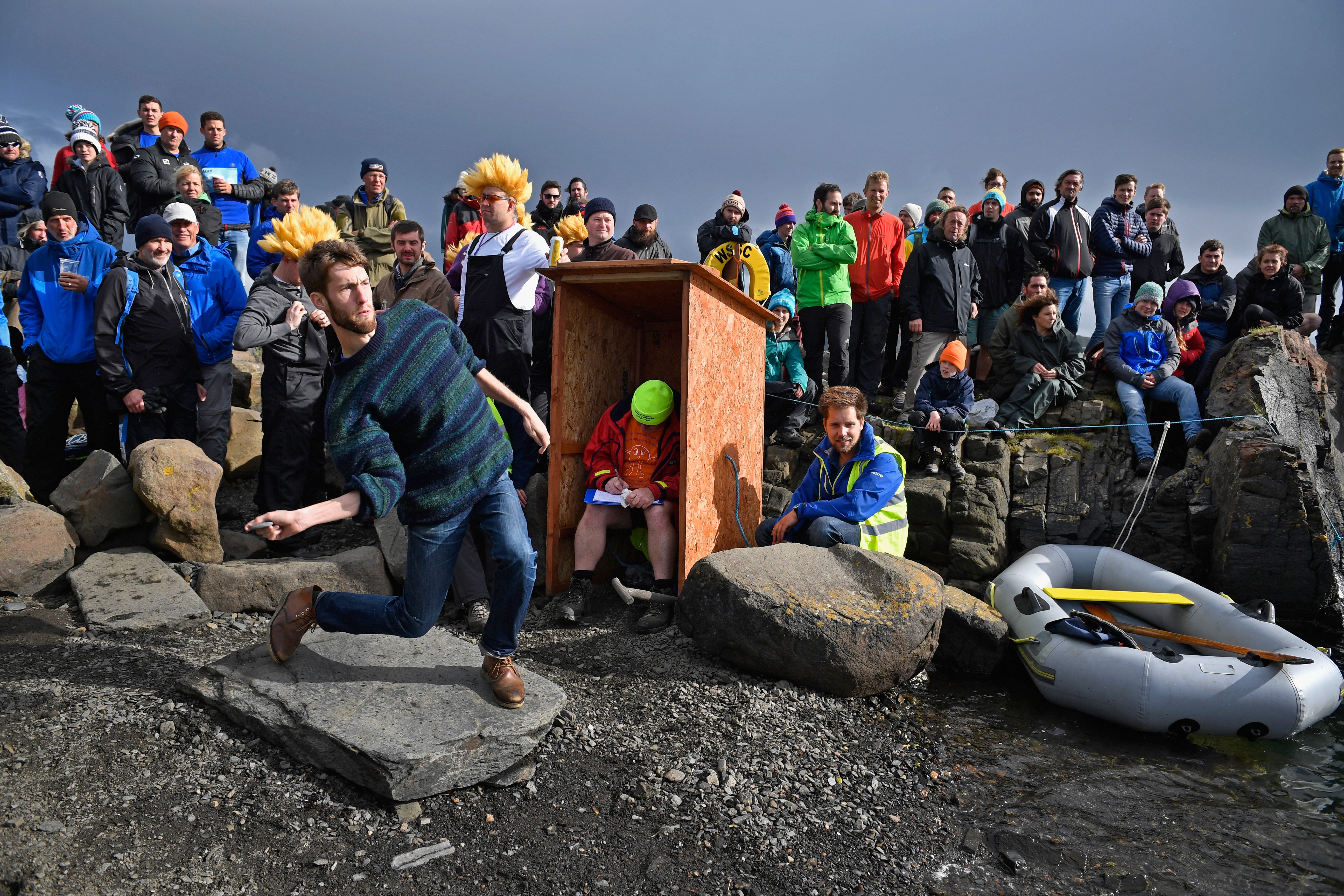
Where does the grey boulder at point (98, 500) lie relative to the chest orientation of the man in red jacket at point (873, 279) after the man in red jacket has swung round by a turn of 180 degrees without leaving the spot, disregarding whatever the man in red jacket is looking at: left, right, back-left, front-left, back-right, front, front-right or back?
back-left

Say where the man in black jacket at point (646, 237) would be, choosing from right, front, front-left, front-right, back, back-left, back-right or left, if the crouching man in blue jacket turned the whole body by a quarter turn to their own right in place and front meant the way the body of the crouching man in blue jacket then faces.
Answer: front

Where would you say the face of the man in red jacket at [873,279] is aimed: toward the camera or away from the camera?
toward the camera

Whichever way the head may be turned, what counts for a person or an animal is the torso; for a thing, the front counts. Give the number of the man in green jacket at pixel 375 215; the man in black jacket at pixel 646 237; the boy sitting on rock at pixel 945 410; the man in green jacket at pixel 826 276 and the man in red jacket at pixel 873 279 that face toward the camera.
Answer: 5

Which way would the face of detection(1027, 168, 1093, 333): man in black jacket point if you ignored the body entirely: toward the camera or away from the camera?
toward the camera

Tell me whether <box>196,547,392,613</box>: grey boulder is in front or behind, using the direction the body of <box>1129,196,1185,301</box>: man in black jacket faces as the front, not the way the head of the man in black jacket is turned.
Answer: in front

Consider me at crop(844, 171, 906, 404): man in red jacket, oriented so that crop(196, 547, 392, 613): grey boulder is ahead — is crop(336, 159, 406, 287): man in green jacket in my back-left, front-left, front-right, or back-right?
front-right

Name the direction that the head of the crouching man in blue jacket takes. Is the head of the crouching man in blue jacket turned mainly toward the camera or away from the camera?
toward the camera

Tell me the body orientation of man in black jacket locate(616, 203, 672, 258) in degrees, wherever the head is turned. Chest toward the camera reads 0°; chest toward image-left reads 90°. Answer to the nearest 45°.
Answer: approximately 0°

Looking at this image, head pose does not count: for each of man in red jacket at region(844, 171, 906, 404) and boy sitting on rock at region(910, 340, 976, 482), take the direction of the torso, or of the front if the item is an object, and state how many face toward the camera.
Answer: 2

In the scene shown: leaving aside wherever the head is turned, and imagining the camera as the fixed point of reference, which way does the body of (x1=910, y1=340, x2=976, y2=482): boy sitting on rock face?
toward the camera

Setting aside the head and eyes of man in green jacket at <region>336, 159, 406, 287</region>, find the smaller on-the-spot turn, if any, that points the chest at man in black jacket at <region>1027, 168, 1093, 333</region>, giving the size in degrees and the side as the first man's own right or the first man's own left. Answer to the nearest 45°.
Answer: approximately 90° to the first man's own left

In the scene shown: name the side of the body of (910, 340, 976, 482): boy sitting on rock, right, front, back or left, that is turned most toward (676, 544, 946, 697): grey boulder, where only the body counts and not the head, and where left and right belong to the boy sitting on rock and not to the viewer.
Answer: front

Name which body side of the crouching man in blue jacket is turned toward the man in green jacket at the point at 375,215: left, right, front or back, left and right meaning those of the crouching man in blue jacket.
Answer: right

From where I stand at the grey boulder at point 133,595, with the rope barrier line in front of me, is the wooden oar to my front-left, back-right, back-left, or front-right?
front-right
